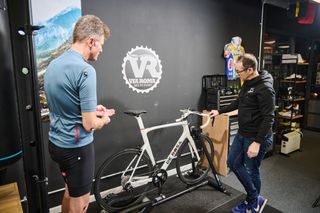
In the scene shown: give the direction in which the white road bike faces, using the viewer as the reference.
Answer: facing away from the viewer and to the right of the viewer

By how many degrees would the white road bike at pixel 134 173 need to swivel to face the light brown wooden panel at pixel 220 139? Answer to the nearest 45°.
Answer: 0° — it already faces it

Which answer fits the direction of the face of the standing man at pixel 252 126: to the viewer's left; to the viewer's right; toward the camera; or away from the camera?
to the viewer's left

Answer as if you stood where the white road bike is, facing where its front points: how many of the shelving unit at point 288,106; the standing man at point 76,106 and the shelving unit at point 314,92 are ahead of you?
2

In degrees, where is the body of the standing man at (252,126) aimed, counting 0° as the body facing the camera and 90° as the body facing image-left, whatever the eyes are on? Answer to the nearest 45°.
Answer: approximately 45°

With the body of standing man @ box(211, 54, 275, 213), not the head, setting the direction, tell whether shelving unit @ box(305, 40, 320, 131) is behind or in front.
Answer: behind

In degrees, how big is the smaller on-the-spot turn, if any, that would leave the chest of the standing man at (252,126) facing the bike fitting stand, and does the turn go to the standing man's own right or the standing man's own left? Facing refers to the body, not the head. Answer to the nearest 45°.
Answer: approximately 45° to the standing man's own right

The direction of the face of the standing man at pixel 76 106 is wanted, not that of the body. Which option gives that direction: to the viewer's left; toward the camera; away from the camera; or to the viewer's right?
to the viewer's right

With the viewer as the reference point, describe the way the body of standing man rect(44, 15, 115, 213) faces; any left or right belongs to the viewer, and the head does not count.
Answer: facing away from the viewer and to the right of the viewer

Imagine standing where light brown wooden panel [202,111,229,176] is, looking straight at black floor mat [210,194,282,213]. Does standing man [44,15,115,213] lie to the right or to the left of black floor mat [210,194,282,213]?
right
